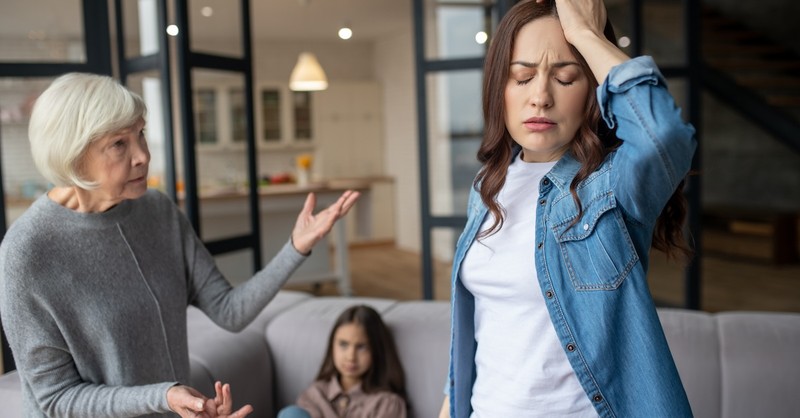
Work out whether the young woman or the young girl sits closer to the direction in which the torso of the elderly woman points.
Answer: the young woman

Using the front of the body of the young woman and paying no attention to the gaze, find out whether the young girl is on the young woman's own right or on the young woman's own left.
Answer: on the young woman's own right

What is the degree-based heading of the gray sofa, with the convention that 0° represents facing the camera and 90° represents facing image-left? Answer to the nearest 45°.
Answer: approximately 0°

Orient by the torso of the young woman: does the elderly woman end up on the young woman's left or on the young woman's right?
on the young woman's right

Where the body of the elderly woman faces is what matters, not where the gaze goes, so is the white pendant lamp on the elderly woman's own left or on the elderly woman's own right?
on the elderly woman's own left

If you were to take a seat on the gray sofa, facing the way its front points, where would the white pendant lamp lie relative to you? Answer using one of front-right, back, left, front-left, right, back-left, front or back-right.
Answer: back
